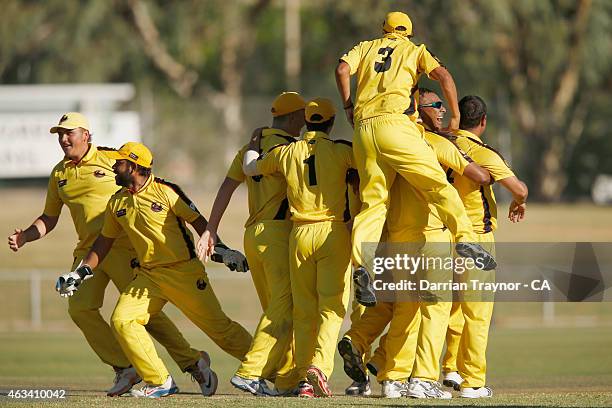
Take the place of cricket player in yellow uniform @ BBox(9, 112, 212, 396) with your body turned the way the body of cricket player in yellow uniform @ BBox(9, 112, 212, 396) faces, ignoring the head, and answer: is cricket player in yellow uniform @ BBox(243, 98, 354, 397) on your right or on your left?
on your left

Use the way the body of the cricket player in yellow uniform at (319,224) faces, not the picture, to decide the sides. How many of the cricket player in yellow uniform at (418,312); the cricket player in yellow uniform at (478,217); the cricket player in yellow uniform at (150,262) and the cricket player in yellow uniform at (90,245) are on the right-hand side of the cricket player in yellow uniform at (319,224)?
2

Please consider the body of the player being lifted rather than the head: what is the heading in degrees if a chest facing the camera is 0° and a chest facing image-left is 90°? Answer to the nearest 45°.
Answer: approximately 180°

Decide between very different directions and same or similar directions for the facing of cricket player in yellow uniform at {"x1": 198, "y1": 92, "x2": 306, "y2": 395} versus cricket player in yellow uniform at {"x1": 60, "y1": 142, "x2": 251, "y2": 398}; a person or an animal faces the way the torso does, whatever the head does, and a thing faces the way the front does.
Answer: very different directions

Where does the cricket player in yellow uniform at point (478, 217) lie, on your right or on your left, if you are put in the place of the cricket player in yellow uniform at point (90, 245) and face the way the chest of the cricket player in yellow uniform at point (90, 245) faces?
on your left

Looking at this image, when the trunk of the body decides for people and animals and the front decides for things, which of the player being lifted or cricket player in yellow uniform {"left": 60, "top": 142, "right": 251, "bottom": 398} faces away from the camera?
the player being lifted

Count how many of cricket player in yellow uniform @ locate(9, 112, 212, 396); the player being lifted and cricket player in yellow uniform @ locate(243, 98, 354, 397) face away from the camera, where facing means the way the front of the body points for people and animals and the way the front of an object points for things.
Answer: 2

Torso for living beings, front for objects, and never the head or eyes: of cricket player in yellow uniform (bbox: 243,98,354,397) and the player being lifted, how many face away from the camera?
2

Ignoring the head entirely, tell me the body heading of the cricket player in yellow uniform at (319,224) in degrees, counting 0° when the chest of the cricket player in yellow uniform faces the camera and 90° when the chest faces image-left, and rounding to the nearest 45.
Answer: approximately 180°

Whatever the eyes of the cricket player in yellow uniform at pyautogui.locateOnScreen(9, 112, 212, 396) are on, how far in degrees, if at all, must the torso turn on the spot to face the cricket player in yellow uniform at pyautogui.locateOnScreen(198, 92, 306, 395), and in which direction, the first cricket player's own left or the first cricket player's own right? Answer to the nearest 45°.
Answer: approximately 90° to the first cricket player's own left

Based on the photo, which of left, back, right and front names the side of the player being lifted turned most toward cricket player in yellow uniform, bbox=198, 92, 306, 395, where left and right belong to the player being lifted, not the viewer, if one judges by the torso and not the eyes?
left

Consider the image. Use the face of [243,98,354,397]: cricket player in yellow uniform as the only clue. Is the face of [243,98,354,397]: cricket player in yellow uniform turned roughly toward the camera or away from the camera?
away from the camera
